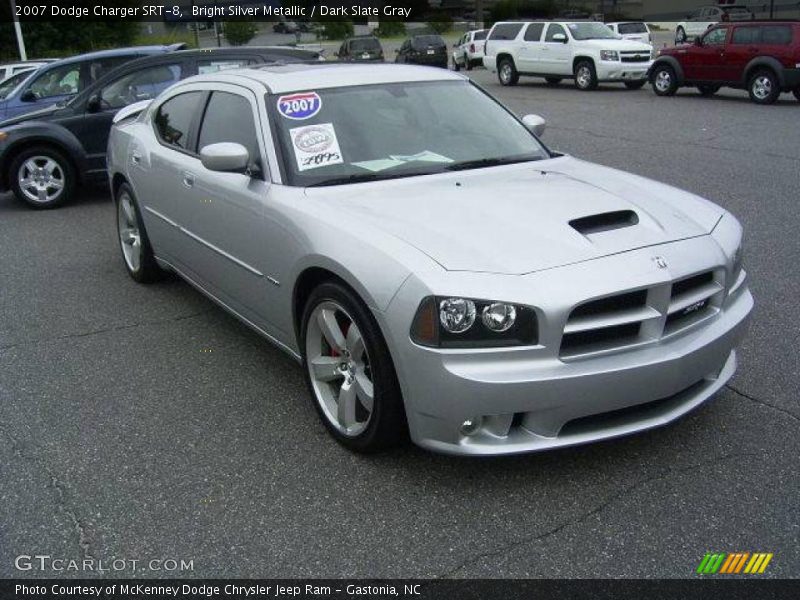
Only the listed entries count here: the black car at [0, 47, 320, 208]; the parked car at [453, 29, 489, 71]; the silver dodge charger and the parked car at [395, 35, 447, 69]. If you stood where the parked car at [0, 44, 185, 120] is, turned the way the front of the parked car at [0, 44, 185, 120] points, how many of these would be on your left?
2

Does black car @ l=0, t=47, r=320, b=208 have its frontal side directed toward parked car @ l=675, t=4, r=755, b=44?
no

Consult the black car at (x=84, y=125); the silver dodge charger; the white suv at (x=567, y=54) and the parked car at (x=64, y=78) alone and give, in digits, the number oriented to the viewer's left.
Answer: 2

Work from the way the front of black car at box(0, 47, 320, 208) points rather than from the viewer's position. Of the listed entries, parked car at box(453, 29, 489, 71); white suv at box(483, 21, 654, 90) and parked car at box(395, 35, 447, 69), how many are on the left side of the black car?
0

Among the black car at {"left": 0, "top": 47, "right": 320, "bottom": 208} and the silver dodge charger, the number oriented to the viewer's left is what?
1

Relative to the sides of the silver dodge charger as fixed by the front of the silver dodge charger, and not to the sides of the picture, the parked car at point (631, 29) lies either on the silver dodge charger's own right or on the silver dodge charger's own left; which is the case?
on the silver dodge charger's own left

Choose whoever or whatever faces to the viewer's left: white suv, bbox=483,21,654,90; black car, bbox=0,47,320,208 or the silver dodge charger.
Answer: the black car

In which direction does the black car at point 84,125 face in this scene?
to the viewer's left

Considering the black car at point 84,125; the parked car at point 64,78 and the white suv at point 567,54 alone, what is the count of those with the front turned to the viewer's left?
2

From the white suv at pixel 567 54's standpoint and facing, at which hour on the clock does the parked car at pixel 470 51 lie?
The parked car is roughly at 7 o'clock from the white suv.

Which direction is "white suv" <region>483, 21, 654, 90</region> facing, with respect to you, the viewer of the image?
facing the viewer and to the right of the viewer

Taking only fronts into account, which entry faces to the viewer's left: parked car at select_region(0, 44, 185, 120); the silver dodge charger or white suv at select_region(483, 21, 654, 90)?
the parked car

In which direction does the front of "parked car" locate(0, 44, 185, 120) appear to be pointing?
to the viewer's left

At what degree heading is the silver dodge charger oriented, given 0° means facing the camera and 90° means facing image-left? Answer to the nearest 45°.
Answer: approximately 315°

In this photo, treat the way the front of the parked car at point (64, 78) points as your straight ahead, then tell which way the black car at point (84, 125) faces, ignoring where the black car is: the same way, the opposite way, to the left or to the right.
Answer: the same way

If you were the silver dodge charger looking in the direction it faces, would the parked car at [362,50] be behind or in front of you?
behind

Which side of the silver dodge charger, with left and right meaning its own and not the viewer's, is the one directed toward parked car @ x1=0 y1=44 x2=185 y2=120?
back

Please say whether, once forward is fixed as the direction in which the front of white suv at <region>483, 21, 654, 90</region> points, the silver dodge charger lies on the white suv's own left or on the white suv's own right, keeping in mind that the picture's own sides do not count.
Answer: on the white suv's own right

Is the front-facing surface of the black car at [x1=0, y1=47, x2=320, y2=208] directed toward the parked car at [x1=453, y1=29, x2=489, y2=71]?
no
